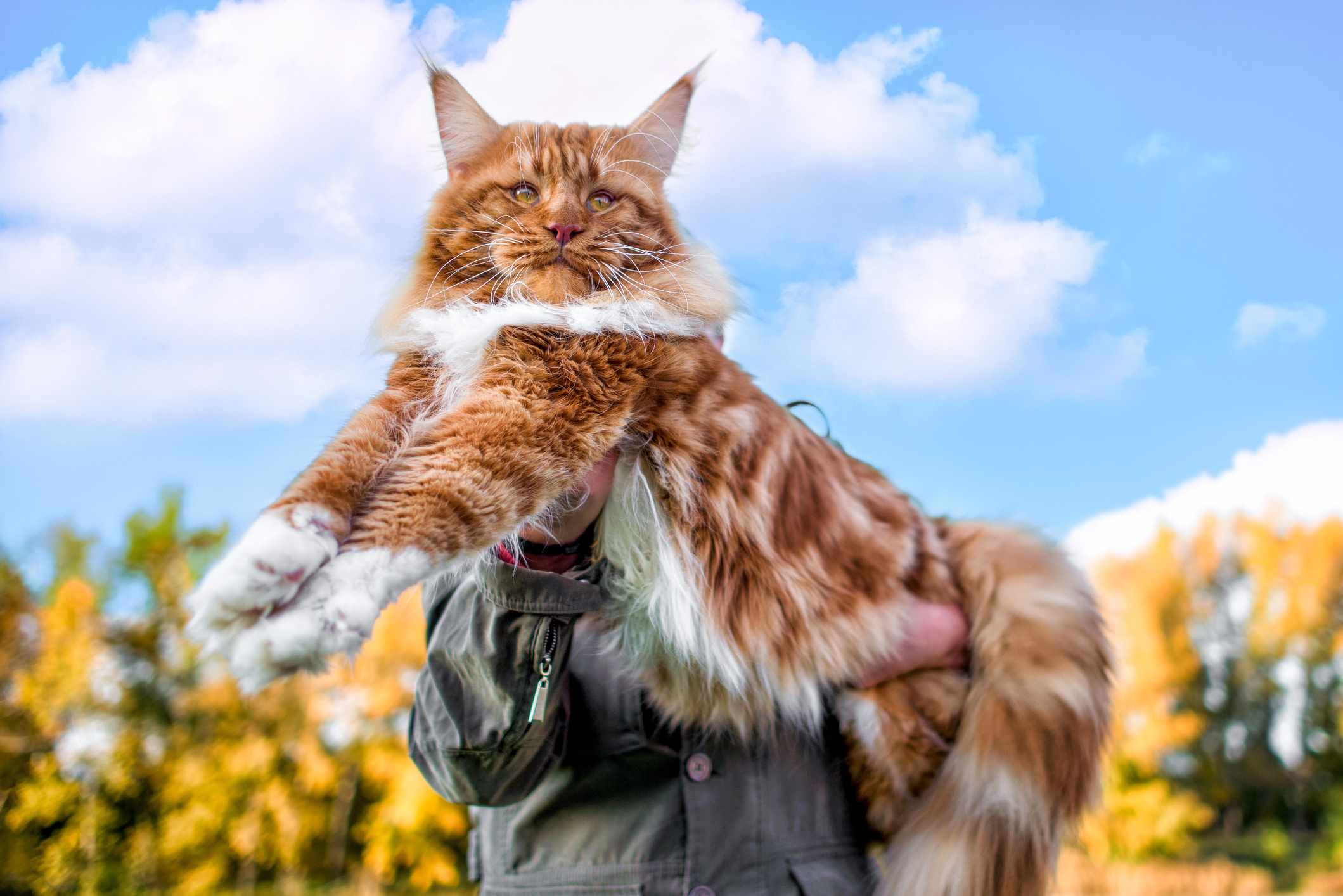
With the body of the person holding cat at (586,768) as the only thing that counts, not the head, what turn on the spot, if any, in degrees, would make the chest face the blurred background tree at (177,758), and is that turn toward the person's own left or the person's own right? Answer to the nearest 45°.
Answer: approximately 135° to the person's own right

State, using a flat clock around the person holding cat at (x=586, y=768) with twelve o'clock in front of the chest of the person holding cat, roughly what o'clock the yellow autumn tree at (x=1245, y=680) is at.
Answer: The yellow autumn tree is roughly at 7 o'clock from the person holding cat.

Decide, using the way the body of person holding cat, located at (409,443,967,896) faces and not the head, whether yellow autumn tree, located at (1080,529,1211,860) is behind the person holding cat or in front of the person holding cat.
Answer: behind

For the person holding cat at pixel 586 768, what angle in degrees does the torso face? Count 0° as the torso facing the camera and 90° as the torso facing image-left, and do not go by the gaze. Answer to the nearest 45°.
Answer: approximately 0°

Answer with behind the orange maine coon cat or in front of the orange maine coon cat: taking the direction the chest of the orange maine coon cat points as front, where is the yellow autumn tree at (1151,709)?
behind

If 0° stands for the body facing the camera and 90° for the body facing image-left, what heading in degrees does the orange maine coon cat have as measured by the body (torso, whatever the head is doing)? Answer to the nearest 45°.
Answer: approximately 45°

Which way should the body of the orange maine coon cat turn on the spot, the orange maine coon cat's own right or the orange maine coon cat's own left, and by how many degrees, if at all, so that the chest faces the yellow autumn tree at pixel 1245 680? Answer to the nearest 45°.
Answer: approximately 180°
